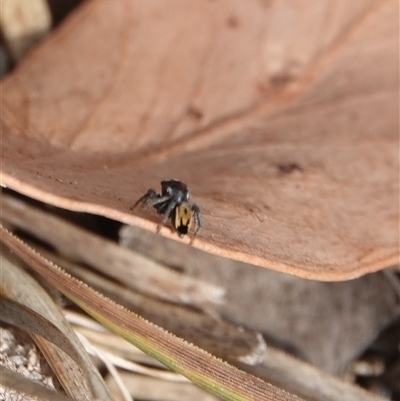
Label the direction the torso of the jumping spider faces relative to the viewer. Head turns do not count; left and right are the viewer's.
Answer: facing away from the viewer and to the left of the viewer
